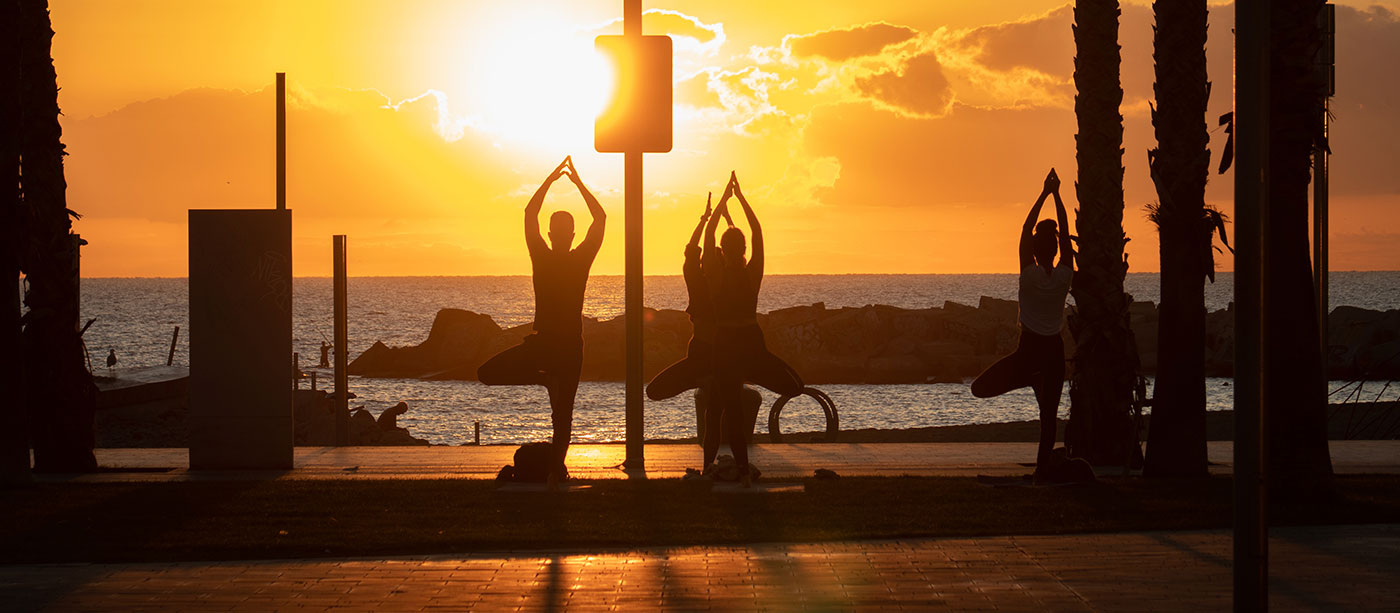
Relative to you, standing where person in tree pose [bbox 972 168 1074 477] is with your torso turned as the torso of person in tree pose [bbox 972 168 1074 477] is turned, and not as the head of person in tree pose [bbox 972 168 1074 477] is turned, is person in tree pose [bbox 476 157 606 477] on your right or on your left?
on your left

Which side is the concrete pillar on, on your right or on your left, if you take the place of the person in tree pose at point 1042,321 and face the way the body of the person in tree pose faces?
on your left

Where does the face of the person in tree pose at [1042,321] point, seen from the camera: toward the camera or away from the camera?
away from the camera

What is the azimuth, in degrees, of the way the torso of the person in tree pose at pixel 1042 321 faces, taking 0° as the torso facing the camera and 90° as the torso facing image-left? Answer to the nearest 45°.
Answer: approximately 180°

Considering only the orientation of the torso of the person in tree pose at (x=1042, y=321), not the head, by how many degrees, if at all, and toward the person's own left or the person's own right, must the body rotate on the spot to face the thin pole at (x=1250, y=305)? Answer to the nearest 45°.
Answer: approximately 180°

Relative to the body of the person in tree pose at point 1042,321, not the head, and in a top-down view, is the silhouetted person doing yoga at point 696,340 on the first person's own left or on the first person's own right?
on the first person's own left

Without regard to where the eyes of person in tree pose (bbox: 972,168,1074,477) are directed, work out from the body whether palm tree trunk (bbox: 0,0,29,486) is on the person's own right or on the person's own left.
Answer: on the person's own left

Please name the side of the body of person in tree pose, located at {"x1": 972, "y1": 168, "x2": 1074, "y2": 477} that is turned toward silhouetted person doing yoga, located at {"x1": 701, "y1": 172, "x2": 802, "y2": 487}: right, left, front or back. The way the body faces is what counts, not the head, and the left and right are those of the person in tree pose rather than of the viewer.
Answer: left
